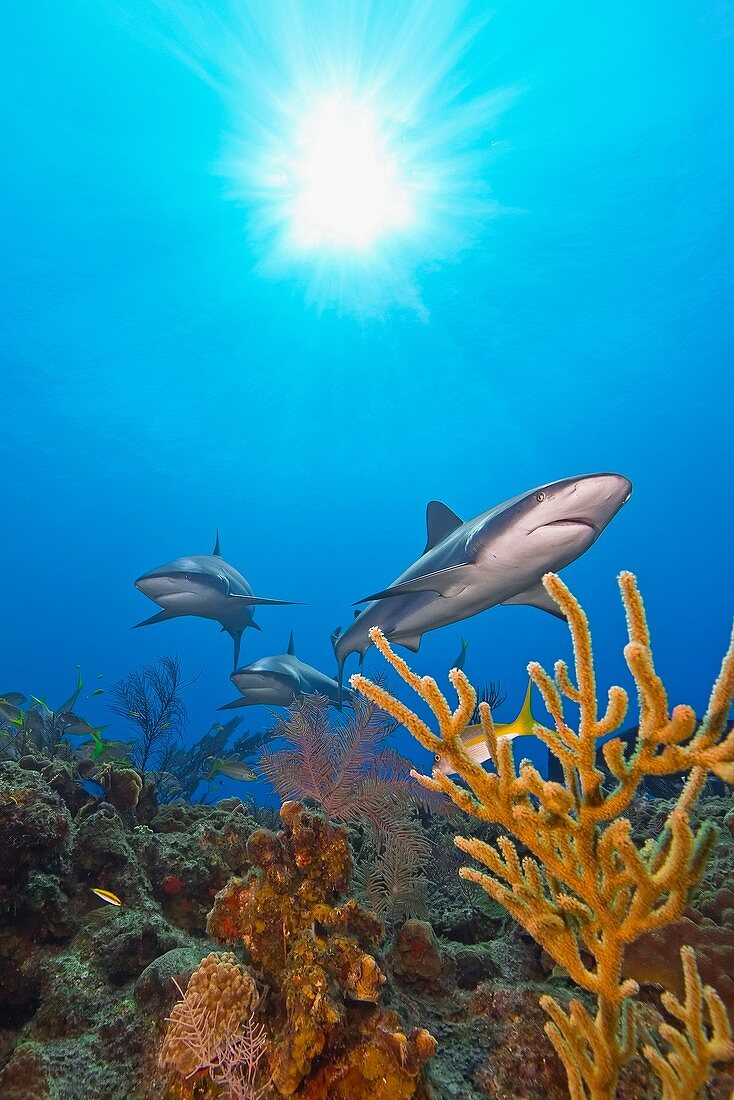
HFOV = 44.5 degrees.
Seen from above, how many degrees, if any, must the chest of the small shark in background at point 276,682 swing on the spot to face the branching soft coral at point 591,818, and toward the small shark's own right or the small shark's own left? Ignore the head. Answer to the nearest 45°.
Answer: approximately 45° to the small shark's own left

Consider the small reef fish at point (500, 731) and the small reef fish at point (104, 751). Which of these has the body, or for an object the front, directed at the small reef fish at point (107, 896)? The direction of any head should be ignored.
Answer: the small reef fish at point (500, 731)

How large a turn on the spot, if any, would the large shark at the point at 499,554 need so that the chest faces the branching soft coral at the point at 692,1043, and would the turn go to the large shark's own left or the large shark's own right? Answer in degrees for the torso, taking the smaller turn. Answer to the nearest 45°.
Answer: approximately 45° to the large shark's own right

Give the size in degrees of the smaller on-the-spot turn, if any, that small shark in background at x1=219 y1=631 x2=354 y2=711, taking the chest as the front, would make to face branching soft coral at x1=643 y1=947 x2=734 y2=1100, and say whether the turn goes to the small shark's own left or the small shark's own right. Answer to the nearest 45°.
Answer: approximately 45° to the small shark's own left

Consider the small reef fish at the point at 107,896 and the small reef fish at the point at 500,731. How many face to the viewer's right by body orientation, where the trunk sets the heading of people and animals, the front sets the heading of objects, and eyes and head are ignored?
1

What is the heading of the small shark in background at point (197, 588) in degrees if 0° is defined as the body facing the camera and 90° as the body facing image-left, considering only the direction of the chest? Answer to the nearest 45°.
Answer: approximately 45°

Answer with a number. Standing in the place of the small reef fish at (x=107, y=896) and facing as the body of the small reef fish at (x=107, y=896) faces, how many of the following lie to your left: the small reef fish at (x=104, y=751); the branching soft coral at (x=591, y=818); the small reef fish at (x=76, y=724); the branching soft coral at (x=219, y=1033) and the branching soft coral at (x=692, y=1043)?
2

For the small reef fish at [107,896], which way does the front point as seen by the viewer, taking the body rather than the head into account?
to the viewer's right

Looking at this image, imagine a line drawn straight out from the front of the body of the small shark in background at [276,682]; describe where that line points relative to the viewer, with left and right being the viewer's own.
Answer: facing the viewer and to the left of the viewer

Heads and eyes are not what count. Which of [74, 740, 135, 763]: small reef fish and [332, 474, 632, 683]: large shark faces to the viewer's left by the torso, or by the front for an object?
the small reef fish

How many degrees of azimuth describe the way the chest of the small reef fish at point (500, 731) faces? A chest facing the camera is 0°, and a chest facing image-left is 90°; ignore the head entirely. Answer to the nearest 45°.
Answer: approximately 90°

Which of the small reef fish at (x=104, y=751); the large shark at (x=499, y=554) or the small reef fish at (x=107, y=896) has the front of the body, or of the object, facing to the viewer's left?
the small reef fish at (x=104, y=751)
